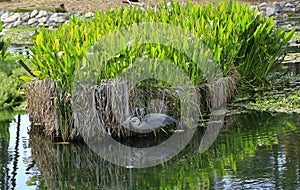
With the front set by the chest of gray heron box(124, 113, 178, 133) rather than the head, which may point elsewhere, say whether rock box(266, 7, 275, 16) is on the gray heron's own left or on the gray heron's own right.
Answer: on the gray heron's own right

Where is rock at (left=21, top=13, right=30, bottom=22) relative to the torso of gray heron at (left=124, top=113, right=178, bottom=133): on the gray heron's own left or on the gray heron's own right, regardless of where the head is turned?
on the gray heron's own right

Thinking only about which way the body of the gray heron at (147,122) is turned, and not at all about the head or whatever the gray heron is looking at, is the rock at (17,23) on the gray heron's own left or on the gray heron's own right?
on the gray heron's own right

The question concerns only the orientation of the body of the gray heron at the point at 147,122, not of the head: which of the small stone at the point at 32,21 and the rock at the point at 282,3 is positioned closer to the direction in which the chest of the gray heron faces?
the small stone

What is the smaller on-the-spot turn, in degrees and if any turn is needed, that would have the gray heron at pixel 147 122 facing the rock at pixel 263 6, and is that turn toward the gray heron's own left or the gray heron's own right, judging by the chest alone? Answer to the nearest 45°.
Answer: approximately 90° to the gray heron's own right

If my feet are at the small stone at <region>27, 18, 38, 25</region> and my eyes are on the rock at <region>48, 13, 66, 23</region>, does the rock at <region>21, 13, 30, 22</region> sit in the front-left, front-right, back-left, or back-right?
back-left

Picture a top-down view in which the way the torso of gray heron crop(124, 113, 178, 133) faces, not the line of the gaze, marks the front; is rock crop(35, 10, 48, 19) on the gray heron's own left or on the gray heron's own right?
on the gray heron's own right

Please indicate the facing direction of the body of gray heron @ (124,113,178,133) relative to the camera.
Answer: to the viewer's left

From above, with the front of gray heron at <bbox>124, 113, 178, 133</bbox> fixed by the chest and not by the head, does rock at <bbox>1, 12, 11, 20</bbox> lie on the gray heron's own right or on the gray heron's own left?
on the gray heron's own right

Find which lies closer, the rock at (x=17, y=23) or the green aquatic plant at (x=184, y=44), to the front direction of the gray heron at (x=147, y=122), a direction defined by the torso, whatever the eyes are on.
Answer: the rock

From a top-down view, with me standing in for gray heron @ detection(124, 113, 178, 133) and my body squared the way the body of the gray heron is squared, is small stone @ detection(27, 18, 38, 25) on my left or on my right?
on my right

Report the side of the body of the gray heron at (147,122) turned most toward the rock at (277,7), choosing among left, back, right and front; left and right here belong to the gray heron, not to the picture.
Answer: right
